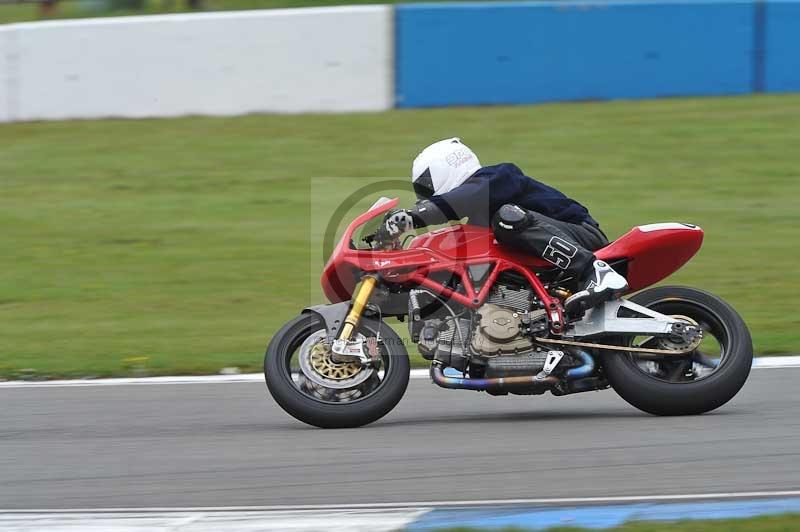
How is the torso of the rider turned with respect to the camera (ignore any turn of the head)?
to the viewer's left

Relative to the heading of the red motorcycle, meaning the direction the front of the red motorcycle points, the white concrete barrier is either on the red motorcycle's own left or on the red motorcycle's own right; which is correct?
on the red motorcycle's own right

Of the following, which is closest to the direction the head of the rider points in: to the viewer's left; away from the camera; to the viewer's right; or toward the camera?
to the viewer's left

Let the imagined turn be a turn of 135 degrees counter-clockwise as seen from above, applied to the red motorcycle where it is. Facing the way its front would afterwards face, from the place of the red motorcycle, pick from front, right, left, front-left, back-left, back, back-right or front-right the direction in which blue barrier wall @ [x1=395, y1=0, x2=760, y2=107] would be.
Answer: back-left

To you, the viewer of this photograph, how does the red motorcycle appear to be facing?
facing to the left of the viewer

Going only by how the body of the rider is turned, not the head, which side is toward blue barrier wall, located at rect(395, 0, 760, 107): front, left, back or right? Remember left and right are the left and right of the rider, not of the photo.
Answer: right
